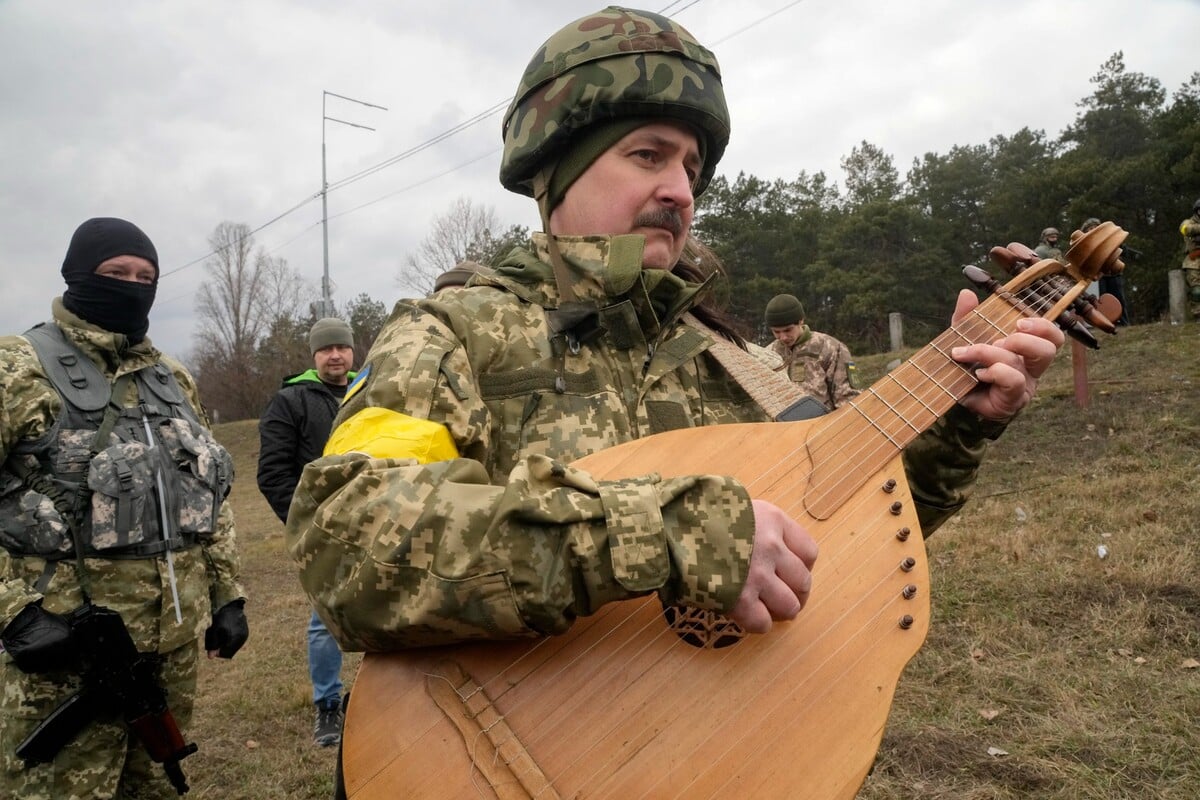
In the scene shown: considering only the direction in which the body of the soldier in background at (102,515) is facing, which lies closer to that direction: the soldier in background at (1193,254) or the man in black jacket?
the soldier in background

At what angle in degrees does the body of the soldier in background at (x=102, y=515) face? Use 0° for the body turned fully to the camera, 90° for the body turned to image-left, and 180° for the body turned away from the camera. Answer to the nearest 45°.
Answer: approximately 315°

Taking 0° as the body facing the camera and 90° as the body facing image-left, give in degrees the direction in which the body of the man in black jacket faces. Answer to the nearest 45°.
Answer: approximately 315°

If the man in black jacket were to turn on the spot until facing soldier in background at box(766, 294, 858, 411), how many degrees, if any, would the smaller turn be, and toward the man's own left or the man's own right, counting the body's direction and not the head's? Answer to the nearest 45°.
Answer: approximately 45° to the man's own left
